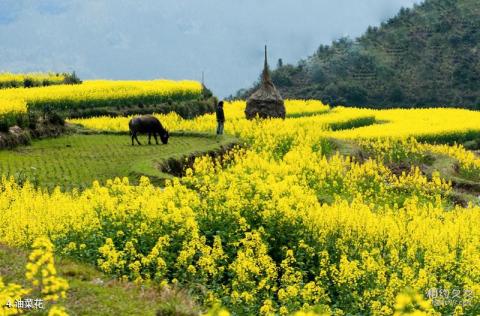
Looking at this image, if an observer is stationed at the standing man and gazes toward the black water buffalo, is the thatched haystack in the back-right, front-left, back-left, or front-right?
back-right

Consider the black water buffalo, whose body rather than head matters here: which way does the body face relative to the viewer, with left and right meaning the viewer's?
facing to the right of the viewer

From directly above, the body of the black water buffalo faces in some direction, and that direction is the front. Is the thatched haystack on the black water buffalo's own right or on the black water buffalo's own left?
on the black water buffalo's own left

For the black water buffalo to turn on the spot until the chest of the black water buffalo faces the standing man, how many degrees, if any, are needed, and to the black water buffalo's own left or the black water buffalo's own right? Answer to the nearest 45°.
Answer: approximately 45° to the black water buffalo's own left
